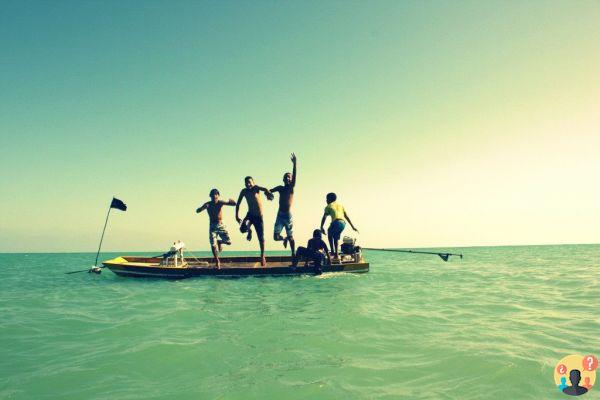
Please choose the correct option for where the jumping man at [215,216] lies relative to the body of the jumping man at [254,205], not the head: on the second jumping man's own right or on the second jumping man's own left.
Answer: on the second jumping man's own right

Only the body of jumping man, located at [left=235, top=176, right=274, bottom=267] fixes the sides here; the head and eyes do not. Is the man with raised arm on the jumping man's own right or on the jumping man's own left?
on the jumping man's own left

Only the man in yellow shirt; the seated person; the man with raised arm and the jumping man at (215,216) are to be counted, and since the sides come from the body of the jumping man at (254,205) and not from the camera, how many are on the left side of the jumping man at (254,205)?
3

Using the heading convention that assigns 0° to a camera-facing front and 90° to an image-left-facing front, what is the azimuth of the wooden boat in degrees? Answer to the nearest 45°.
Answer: approximately 90°

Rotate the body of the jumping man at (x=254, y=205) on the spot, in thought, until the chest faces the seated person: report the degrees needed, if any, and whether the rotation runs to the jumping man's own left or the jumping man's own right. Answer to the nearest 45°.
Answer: approximately 90° to the jumping man's own left

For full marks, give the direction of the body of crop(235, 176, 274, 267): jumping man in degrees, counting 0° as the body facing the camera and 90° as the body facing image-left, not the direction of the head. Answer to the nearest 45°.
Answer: approximately 0°
